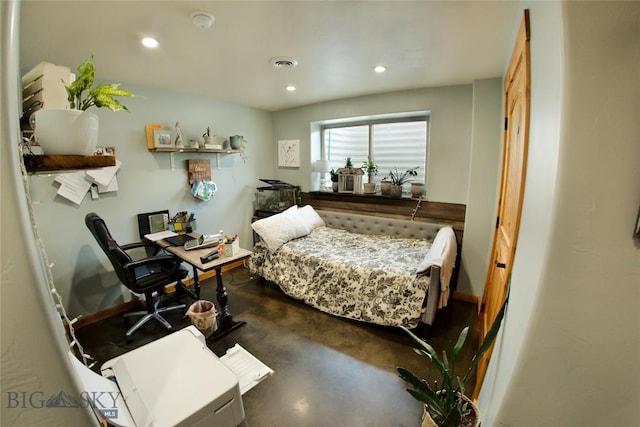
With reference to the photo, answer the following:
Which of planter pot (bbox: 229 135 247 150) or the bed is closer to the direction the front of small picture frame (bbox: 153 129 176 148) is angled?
the bed

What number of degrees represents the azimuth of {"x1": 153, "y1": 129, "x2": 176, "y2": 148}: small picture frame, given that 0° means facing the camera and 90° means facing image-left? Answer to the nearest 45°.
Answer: approximately 315°

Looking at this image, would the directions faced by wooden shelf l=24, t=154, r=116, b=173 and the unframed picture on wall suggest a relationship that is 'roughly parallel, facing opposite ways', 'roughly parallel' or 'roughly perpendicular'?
roughly perpendicular

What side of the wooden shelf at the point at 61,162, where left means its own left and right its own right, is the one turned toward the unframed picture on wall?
left

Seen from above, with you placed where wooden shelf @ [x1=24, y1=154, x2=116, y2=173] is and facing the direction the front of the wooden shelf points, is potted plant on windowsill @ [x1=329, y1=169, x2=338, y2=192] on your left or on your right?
on your left

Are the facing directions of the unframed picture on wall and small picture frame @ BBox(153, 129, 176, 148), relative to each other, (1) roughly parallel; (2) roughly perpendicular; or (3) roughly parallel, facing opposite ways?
roughly perpendicular

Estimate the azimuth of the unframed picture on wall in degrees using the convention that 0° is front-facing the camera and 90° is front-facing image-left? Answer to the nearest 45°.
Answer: approximately 0°

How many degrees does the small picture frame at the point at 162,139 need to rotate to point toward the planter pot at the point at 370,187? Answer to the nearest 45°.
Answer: approximately 45° to its left

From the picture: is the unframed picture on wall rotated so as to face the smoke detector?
yes
